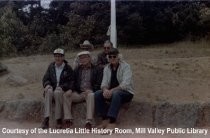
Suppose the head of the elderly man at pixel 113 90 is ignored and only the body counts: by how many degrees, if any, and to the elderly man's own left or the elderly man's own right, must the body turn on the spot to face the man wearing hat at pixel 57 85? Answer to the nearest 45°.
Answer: approximately 45° to the elderly man's own right

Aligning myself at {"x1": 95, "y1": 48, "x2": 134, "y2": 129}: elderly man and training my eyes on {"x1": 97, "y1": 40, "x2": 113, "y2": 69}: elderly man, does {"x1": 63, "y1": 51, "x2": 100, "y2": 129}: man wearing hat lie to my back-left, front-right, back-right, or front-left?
front-left

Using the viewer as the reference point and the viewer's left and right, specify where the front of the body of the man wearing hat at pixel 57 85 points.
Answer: facing the viewer

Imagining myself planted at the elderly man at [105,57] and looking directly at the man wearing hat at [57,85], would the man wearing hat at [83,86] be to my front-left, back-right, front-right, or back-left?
front-left

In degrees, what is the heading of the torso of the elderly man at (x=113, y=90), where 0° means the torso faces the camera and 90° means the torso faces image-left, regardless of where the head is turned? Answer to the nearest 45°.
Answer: approximately 45°

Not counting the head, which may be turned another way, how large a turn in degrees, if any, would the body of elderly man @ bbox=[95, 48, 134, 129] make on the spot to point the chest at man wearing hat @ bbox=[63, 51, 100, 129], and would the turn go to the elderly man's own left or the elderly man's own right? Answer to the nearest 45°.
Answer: approximately 90° to the elderly man's own right

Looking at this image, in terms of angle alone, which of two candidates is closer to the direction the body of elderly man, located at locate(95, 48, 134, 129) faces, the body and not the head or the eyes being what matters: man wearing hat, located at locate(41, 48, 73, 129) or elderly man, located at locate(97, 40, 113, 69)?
the man wearing hat

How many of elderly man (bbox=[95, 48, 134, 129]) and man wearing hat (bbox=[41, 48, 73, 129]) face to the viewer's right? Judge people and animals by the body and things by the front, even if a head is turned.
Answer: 0
